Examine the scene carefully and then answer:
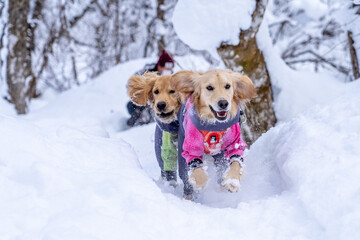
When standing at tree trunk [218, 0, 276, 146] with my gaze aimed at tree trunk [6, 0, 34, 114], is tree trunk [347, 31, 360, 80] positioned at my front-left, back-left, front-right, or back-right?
back-right

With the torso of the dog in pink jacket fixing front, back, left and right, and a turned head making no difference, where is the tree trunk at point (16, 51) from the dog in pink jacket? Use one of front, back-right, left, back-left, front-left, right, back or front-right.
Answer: back-right

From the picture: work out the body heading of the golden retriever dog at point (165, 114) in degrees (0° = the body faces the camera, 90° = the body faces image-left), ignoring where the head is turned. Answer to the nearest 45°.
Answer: approximately 0°

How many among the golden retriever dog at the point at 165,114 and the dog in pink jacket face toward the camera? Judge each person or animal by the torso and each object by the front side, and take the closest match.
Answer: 2

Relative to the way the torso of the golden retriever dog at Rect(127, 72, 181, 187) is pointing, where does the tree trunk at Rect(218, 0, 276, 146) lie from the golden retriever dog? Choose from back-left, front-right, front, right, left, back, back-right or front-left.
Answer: back-left

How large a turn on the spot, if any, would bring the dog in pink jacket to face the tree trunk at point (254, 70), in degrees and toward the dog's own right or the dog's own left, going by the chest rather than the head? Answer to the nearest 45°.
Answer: approximately 180°

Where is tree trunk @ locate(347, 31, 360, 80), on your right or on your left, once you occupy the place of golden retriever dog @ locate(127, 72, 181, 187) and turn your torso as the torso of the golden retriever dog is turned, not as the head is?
on your left

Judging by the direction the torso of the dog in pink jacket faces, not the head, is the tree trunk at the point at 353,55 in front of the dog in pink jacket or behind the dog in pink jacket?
behind
